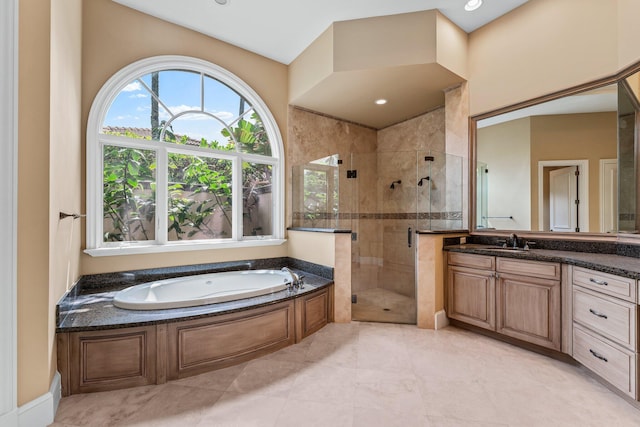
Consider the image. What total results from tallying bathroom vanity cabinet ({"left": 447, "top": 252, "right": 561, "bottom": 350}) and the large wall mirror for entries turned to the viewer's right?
0

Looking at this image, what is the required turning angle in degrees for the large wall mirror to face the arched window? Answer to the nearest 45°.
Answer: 0° — it already faces it

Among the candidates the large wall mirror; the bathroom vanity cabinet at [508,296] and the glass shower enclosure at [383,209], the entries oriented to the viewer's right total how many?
0

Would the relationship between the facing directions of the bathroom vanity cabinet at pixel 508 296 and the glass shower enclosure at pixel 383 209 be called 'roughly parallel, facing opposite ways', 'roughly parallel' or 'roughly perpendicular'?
roughly perpendicular

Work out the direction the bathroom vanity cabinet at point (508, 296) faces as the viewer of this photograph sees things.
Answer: facing the viewer and to the left of the viewer

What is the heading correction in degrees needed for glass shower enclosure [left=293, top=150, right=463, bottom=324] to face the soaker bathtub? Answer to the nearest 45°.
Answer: approximately 45° to its right

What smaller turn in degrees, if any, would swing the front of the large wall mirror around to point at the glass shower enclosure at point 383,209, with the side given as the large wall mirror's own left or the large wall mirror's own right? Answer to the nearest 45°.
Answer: approximately 45° to the large wall mirror's own right

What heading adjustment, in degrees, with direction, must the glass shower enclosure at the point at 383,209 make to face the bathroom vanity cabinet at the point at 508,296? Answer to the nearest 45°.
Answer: approximately 45° to its left

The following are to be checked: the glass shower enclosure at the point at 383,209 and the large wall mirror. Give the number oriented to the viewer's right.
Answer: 0

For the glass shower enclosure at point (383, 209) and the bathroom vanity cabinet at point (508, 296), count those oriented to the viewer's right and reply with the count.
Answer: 0

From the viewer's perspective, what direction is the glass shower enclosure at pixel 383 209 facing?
toward the camera
